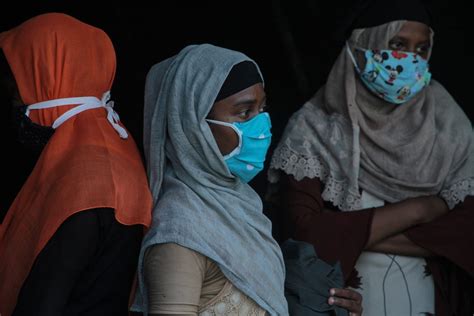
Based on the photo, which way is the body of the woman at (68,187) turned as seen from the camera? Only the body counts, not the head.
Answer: to the viewer's left

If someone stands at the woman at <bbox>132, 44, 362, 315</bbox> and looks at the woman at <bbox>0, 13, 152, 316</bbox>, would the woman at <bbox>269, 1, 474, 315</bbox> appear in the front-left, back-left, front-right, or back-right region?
back-right

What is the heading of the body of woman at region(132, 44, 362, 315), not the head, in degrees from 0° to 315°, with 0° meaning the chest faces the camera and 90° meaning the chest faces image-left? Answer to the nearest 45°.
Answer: approximately 315°

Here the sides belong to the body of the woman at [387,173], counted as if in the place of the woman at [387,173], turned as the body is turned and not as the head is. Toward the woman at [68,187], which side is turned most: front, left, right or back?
right

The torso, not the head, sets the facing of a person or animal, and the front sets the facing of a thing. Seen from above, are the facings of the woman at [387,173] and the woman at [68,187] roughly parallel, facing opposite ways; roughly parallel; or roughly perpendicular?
roughly perpendicular

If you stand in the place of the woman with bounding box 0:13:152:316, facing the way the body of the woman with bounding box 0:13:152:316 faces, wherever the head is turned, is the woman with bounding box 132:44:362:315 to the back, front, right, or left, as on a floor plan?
back
